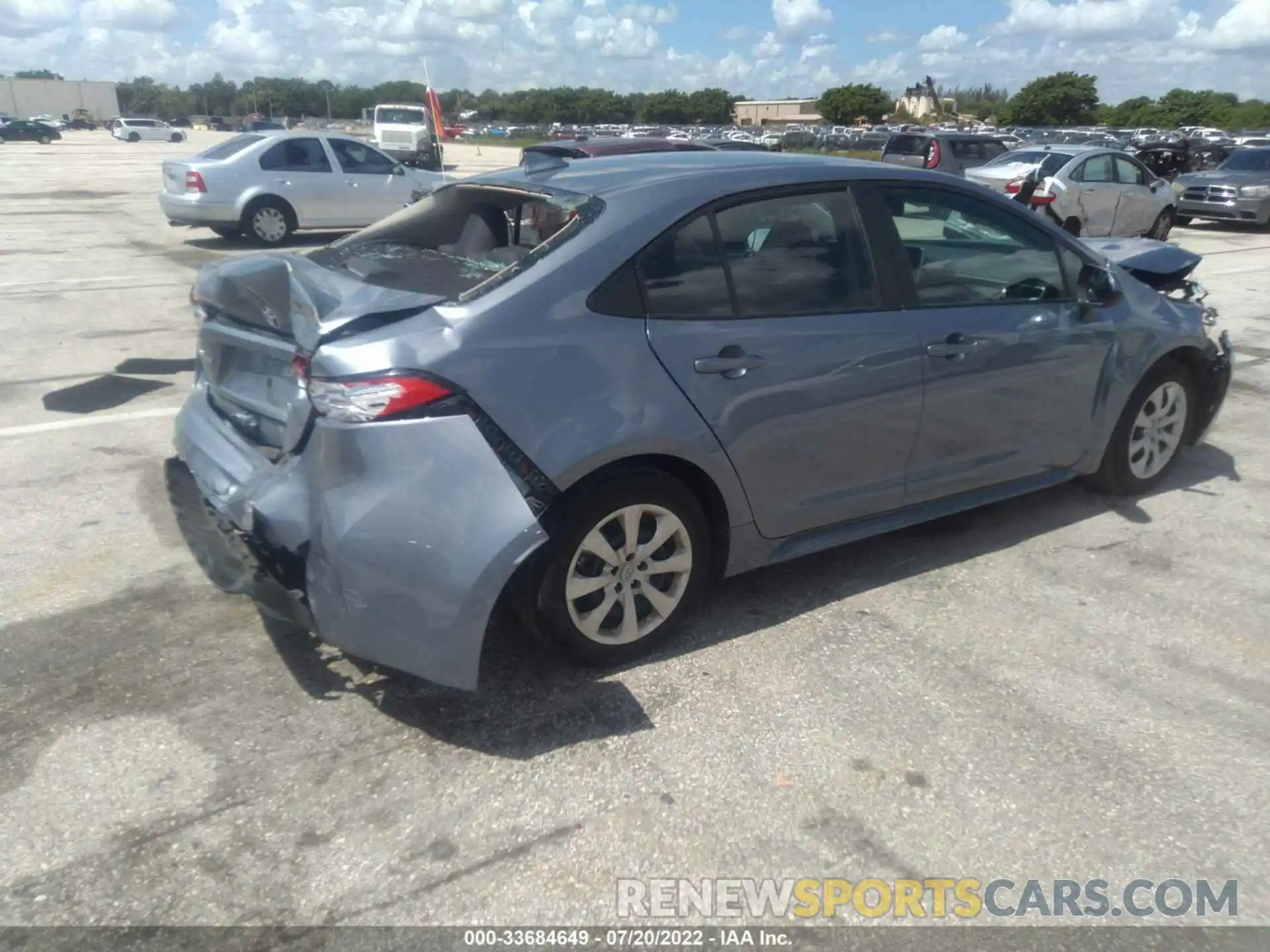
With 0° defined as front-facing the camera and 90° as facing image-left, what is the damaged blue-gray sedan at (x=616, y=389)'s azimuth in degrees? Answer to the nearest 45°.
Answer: approximately 225°

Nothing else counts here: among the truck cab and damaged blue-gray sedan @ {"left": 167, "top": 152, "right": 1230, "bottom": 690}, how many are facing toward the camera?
1

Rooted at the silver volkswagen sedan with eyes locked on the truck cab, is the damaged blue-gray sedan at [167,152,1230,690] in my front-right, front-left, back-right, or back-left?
back-right

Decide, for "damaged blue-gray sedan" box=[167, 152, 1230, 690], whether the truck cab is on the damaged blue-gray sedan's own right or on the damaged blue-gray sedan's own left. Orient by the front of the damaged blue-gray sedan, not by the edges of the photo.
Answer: on the damaged blue-gray sedan's own left

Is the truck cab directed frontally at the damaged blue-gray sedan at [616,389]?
yes

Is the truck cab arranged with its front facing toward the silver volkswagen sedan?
yes

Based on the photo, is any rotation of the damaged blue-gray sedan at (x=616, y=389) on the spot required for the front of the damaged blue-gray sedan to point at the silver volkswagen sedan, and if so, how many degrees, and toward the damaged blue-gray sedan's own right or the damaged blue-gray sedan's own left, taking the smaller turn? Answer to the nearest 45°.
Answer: approximately 90° to the damaged blue-gray sedan's own left
